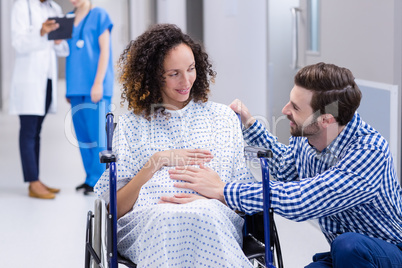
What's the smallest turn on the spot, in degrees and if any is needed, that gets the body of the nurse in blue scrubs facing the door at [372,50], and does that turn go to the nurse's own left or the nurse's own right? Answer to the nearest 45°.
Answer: approximately 90° to the nurse's own left

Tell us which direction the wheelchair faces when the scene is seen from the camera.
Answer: facing the viewer

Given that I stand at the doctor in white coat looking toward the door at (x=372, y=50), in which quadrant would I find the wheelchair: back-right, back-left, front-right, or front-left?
front-right

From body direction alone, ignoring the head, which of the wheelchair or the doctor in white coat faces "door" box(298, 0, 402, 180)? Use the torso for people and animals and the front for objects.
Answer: the doctor in white coat

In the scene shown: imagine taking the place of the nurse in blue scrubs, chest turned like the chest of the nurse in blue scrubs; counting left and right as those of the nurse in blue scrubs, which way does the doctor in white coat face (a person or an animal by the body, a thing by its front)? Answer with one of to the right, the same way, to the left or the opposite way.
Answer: to the left

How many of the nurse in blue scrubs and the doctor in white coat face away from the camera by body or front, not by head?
0

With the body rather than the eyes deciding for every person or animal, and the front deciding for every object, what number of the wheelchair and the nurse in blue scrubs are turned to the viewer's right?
0

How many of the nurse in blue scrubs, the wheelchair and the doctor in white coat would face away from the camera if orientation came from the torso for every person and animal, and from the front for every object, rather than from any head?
0

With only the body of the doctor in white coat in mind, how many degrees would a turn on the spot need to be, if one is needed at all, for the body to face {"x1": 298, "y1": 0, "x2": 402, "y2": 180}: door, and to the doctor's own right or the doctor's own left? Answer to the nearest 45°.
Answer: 0° — they already face it

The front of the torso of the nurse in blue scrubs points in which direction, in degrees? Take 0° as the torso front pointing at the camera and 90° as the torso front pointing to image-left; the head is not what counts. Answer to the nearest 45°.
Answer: approximately 45°

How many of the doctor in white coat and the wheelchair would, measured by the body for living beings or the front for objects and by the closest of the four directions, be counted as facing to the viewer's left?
0

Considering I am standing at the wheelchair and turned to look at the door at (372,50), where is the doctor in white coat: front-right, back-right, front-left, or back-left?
front-left

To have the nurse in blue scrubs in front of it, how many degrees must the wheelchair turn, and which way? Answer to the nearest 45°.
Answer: approximately 180°
